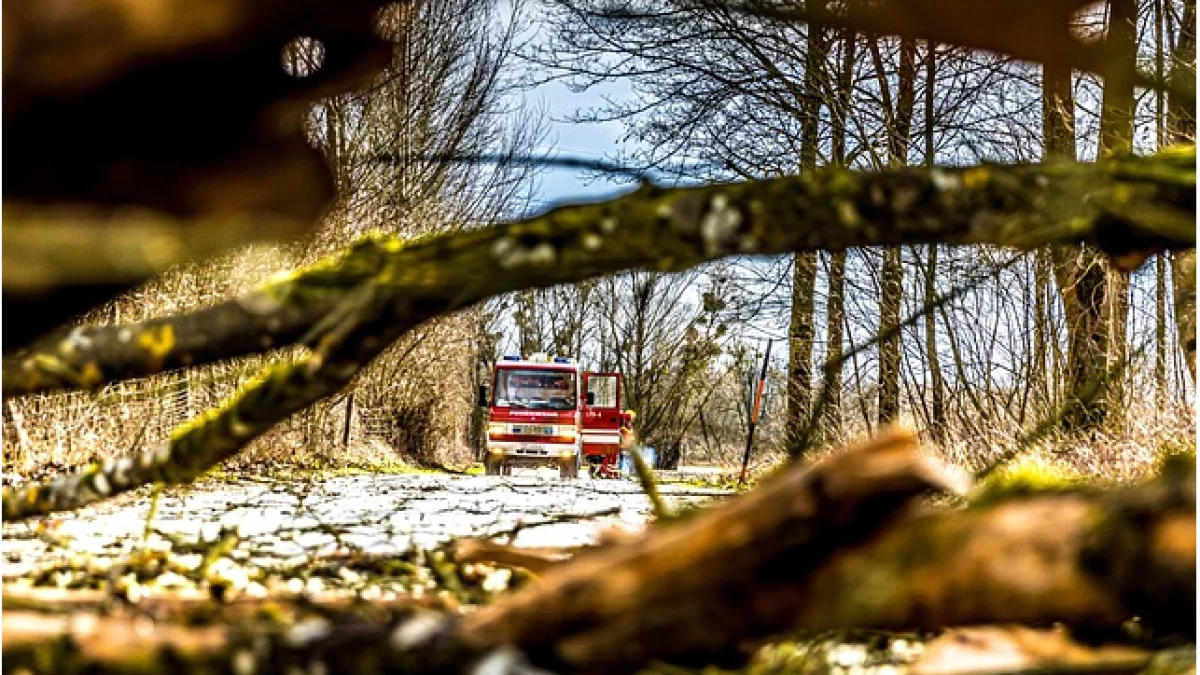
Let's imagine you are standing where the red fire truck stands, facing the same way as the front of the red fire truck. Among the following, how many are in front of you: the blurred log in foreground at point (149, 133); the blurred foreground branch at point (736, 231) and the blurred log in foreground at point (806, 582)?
3

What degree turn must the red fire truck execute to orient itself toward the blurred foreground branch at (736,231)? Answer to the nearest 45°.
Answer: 0° — it already faces it

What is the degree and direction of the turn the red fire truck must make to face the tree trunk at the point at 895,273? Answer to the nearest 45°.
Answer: approximately 90° to its left

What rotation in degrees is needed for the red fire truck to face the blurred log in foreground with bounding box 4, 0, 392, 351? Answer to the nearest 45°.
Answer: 0° — it already faces it

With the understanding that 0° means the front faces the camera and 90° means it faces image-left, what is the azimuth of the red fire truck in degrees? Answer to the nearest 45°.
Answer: approximately 0°

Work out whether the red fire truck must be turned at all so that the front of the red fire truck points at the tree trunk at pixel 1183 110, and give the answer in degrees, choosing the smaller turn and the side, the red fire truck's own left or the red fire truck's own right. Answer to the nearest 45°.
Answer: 0° — it already faces it
